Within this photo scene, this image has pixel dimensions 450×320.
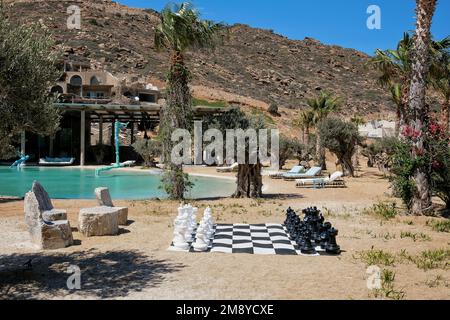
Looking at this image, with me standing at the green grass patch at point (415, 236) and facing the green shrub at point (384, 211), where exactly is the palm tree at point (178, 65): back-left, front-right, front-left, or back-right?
front-left

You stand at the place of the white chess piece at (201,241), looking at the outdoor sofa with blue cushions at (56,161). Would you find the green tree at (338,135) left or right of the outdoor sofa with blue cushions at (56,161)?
right

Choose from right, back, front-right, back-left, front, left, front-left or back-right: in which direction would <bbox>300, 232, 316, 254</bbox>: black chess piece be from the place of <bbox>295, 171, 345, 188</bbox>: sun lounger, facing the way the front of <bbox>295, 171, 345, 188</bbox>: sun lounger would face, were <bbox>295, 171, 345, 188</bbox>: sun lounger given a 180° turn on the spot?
right

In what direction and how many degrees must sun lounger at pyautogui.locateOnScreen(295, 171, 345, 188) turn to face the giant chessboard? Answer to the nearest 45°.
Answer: approximately 90° to its left

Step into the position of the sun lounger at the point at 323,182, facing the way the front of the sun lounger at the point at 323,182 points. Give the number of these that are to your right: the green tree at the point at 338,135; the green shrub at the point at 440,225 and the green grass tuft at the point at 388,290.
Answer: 1

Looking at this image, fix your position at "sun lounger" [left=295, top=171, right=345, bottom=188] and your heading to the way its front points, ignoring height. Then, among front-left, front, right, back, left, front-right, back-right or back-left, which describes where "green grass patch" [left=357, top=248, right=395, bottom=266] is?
left

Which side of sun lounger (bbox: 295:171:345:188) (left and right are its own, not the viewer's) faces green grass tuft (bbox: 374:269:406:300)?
left

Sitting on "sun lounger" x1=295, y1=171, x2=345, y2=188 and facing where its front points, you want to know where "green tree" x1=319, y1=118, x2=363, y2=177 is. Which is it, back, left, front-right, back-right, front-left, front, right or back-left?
right

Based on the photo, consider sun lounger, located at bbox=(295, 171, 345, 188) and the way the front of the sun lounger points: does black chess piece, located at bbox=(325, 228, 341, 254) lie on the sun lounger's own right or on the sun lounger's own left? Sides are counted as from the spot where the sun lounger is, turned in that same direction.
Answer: on the sun lounger's own left

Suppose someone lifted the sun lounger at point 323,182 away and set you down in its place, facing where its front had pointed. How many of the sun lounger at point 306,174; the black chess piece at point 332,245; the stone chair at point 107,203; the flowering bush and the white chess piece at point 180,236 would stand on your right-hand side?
1

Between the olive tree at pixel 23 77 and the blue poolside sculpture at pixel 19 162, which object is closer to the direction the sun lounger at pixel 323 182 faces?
the blue poolside sculpture

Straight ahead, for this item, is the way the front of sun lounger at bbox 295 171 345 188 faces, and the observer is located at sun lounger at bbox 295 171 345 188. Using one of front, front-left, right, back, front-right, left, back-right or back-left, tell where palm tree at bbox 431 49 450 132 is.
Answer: back-right

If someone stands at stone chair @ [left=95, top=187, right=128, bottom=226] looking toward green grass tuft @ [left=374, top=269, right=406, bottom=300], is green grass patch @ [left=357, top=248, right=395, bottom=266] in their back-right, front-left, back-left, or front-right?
front-left

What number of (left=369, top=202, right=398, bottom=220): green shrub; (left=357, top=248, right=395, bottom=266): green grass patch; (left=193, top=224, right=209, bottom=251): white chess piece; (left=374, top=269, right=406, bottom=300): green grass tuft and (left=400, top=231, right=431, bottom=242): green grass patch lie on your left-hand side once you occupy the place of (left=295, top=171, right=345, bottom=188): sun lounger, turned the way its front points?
5

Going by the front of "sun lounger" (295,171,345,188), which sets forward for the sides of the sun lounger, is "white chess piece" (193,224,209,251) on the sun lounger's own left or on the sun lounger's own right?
on the sun lounger's own left

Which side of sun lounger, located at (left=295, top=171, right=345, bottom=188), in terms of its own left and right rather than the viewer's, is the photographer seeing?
left

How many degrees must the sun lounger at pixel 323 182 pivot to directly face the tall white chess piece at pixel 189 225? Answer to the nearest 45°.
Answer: approximately 90° to its left

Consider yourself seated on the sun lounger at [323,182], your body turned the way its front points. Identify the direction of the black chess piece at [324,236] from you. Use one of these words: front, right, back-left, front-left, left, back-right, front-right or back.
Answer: left
